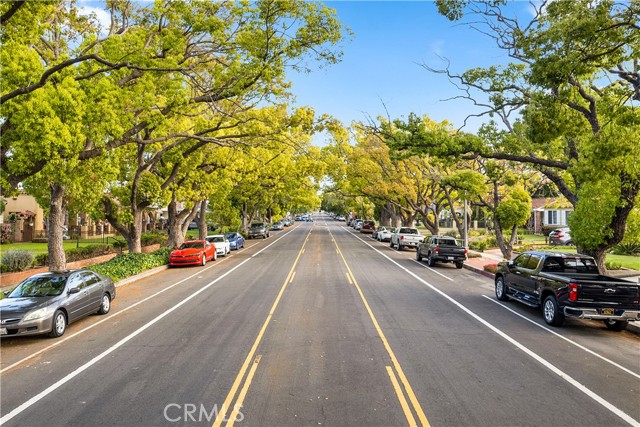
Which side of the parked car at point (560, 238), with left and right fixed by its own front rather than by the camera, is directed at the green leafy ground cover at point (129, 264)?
back

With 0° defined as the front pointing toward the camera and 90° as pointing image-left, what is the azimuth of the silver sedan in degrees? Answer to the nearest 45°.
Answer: approximately 45°

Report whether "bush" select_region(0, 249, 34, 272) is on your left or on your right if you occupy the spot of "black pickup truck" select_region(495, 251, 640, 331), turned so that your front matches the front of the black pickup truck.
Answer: on your left

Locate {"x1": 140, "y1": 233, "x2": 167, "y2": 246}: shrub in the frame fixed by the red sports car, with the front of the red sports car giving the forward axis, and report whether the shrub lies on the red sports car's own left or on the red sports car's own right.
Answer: on the red sports car's own right

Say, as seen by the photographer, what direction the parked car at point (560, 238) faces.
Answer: facing away from the viewer and to the right of the viewer

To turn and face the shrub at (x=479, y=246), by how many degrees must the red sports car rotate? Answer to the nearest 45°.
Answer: approximately 135° to its left

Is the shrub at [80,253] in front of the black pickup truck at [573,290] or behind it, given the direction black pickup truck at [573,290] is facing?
in front

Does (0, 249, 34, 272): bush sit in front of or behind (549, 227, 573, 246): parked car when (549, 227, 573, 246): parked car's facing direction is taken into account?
behind

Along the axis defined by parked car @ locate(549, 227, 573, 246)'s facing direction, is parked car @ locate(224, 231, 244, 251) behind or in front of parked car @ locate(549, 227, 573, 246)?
behind

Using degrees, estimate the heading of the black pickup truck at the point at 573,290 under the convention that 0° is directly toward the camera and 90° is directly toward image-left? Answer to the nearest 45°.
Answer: approximately 135°

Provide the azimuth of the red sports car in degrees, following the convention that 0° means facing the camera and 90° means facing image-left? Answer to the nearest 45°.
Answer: approximately 45°
